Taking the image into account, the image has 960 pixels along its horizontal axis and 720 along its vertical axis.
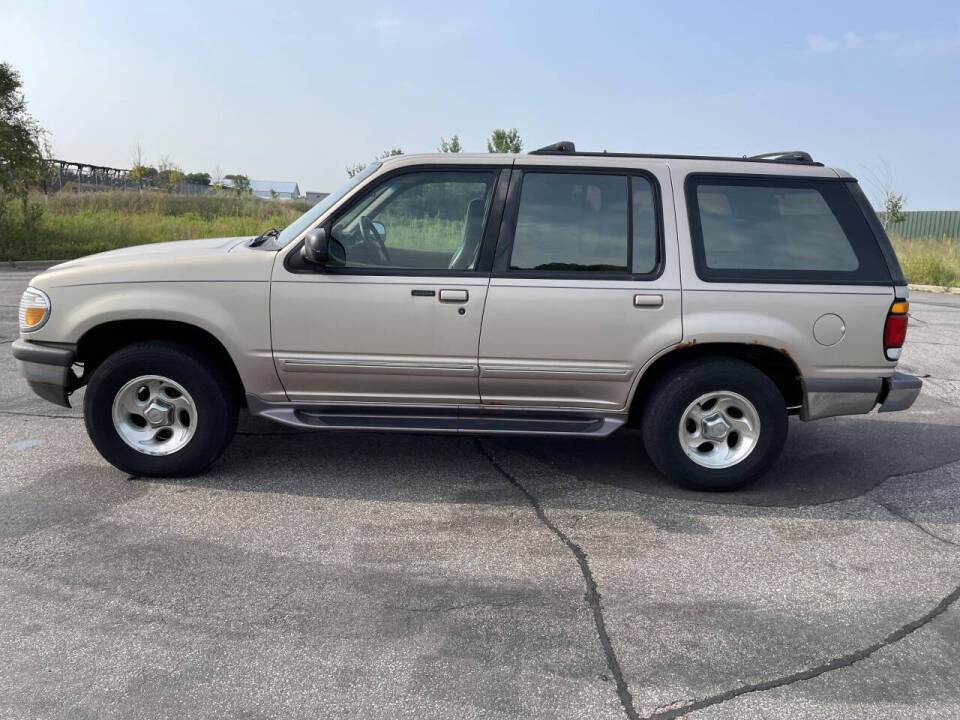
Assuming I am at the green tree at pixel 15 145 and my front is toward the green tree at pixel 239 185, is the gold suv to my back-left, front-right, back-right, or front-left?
back-right

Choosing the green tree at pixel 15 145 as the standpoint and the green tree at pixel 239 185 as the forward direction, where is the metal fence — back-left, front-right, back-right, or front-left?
front-right

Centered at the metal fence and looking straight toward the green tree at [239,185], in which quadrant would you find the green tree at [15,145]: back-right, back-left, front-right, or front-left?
front-left

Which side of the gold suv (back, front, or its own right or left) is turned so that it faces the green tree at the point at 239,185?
right

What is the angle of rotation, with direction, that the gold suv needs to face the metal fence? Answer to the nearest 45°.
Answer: approximately 135° to its right

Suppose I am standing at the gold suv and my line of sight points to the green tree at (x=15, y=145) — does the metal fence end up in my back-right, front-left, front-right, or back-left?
front-right

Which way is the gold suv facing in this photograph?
to the viewer's left

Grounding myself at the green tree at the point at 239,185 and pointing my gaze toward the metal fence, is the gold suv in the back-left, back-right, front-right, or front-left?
front-right

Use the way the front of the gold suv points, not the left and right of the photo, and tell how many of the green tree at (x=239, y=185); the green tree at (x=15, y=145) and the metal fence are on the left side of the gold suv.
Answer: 0

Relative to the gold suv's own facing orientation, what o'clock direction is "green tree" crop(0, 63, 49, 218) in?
The green tree is roughly at 2 o'clock from the gold suv.
